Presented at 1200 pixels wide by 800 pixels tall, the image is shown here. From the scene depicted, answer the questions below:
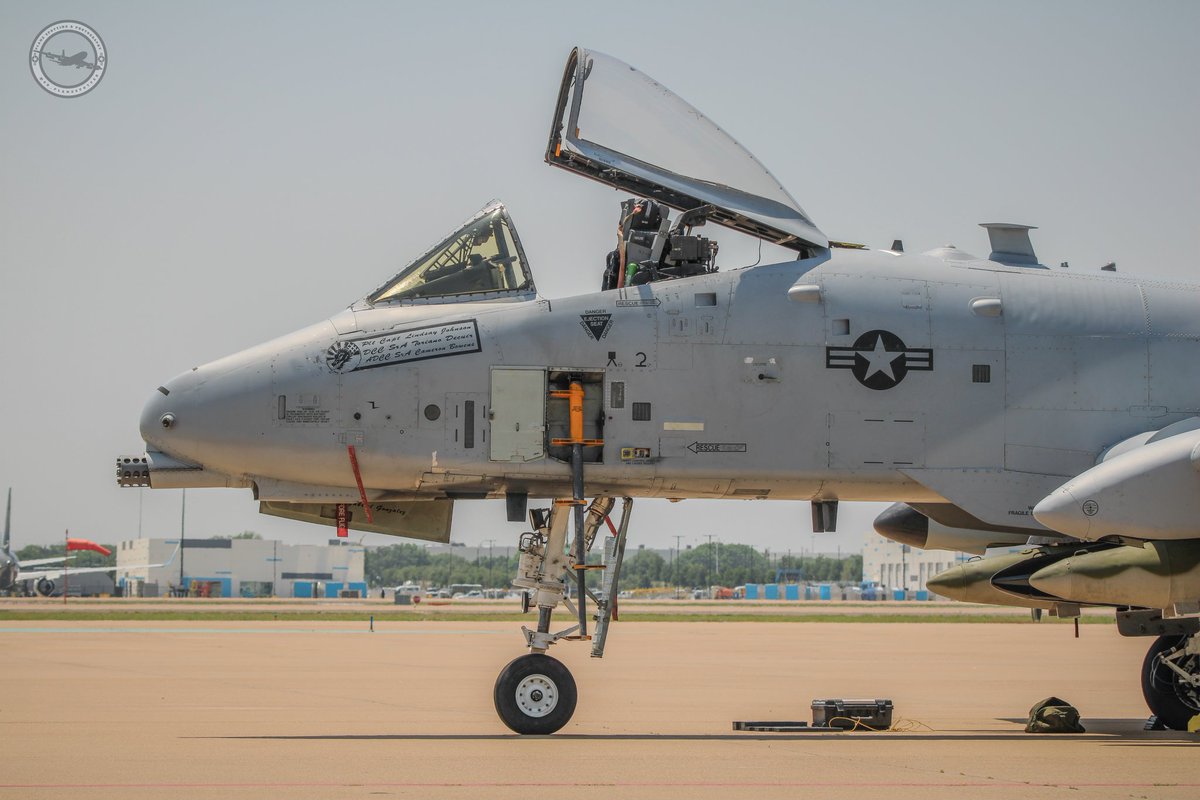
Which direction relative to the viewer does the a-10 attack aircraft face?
to the viewer's left

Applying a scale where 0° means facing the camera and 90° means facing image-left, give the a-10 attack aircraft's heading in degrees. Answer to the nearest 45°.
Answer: approximately 90°
